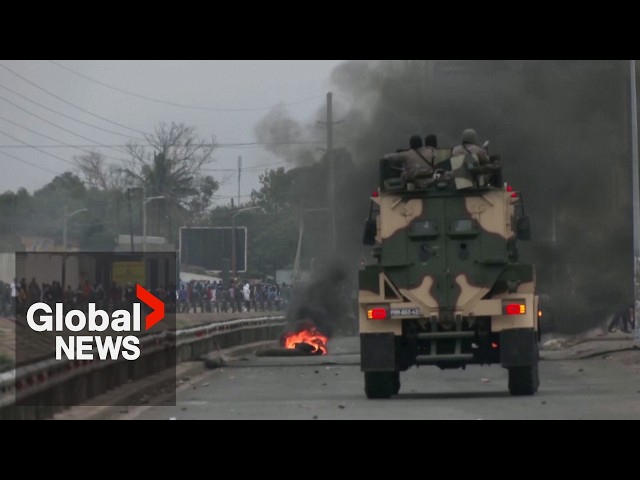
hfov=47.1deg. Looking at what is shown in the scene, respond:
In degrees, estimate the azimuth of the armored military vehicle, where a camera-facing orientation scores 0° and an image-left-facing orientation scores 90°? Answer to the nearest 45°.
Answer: approximately 180°

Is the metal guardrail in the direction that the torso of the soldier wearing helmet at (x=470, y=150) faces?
no

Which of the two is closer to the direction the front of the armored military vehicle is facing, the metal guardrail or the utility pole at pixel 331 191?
the utility pole

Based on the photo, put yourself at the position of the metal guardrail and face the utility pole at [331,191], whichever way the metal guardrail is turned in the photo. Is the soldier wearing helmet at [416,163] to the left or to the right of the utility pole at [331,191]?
right

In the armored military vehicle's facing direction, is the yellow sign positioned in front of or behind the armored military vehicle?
in front
